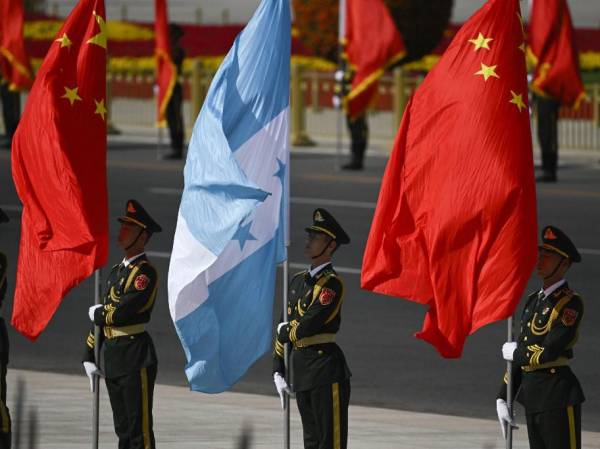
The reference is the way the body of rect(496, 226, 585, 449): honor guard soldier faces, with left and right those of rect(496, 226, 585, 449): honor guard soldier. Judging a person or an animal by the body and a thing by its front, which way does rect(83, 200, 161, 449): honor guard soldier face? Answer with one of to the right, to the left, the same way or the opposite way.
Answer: the same way

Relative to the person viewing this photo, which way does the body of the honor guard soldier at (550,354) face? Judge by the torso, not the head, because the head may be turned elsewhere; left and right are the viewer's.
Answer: facing the viewer and to the left of the viewer

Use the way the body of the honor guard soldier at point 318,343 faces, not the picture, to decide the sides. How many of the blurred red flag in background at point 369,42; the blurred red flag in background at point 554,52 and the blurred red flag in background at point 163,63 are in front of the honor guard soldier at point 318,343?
0

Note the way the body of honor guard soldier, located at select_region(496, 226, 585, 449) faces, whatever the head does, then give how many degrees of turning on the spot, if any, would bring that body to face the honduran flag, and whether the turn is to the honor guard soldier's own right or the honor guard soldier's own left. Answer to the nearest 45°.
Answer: approximately 45° to the honor guard soldier's own right

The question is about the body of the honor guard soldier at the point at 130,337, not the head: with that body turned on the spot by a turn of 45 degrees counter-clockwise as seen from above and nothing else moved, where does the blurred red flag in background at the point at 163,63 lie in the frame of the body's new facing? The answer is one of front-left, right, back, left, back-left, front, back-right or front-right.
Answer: back

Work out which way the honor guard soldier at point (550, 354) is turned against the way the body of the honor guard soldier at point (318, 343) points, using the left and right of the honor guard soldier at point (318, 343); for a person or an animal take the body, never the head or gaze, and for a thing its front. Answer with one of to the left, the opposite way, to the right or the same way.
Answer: the same way

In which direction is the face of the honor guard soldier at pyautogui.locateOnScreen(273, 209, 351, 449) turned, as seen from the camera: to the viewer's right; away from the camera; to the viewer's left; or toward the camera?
to the viewer's left

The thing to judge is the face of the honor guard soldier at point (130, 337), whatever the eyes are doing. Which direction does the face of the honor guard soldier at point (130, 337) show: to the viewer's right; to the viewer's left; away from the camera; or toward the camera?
to the viewer's left
